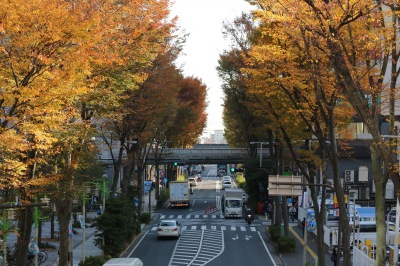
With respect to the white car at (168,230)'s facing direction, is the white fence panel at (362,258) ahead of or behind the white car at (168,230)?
behind

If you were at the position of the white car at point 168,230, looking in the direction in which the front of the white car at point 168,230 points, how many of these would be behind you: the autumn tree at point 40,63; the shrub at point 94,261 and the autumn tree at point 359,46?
3

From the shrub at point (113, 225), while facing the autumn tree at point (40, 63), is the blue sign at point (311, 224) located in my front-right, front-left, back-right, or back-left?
back-left

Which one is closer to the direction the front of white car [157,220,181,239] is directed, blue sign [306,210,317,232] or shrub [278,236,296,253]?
the blue sign

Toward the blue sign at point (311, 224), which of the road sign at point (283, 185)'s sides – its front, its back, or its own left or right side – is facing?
front

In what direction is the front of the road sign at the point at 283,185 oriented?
away from the camera

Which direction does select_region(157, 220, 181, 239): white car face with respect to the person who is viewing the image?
facing away from the viewer
